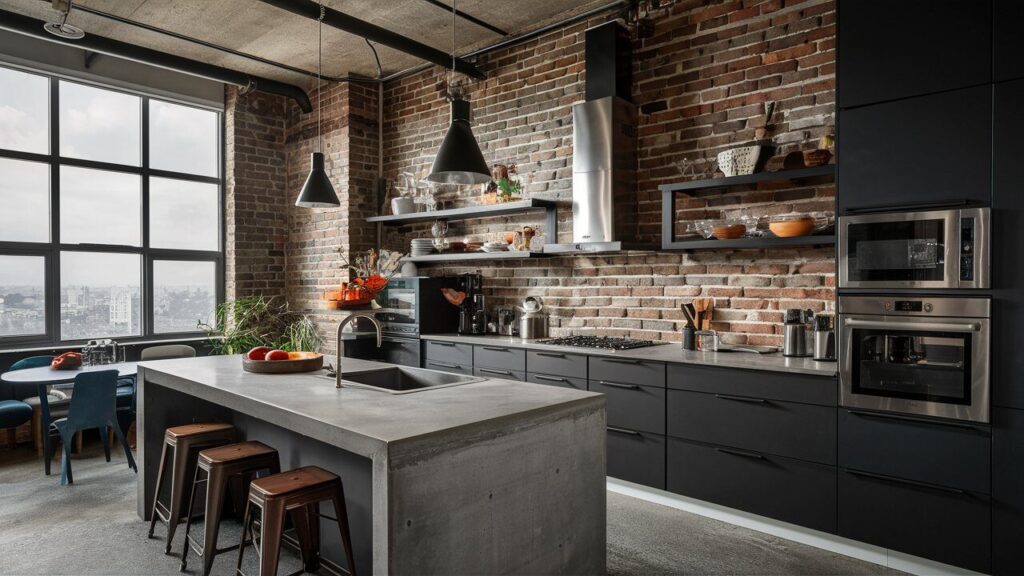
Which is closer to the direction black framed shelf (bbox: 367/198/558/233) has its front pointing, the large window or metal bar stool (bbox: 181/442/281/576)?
the metal bar stool

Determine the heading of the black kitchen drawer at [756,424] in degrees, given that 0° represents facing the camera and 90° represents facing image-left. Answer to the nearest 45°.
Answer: approximately 45°

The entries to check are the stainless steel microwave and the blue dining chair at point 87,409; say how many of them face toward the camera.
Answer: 1

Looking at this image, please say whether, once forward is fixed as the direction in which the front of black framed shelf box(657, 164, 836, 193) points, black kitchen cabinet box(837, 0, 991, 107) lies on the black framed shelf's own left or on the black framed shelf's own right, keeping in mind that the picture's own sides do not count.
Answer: on the black framed shelf's own left

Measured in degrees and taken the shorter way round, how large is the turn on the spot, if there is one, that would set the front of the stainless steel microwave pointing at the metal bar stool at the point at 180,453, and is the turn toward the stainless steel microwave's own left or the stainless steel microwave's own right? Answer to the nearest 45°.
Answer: approximately 45° to the stainless steel microwave's own right

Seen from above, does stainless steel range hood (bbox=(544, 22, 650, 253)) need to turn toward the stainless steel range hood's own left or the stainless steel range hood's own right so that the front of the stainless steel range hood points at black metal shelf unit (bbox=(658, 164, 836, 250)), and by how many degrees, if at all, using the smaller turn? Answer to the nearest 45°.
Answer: approximately 90° to the stainless steel range hood's own left

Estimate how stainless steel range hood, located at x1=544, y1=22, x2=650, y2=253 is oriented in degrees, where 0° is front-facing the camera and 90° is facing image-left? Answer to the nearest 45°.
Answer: approximately 45°
